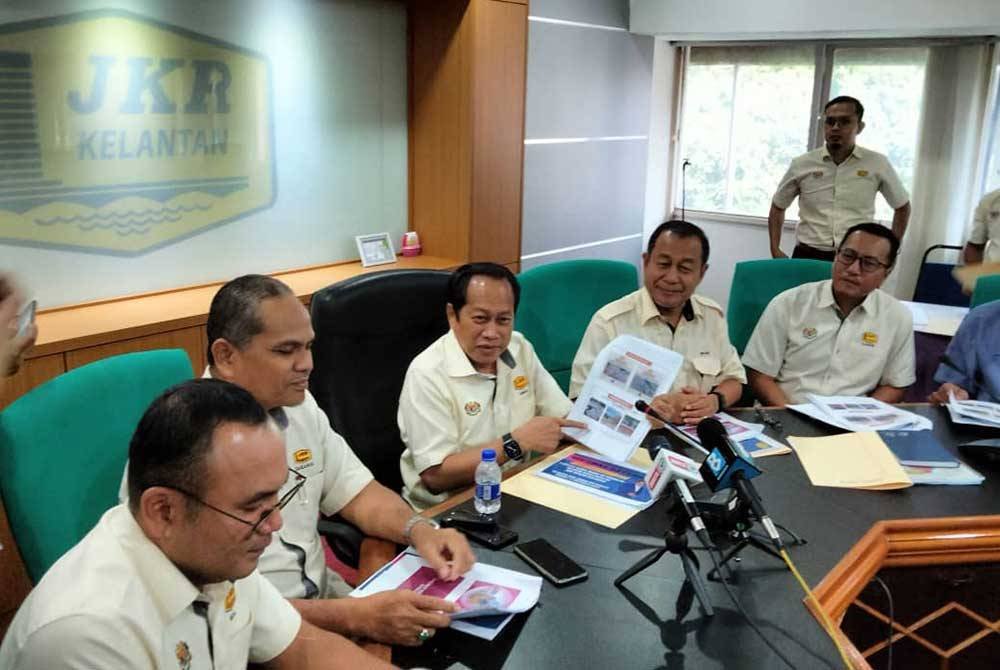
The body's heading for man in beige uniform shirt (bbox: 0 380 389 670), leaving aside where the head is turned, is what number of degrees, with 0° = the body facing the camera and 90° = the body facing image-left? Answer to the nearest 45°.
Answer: approximately 315°

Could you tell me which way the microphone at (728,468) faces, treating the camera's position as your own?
facing away from the viewer and to the left of the viewer

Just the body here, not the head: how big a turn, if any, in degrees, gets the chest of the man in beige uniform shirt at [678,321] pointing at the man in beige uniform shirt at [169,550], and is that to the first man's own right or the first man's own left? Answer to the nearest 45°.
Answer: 0° — they already face them

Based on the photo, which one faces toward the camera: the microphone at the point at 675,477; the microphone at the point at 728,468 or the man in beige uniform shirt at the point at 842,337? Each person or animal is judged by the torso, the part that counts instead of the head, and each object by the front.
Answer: the man in beige uniform shirt

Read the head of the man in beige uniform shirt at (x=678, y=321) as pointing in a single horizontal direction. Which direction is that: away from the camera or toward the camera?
toward the camera

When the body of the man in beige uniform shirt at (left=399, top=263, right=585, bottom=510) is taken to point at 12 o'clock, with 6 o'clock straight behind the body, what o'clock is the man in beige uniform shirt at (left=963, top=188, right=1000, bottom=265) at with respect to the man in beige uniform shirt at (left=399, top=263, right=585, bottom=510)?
the man in beige uniform shirt at (left=963, top=188, right=1000, bottom=265) is roughly at 9 o'clock from the man in beige uniform shirt at (left=399, top=263, right=585, bottom=510).

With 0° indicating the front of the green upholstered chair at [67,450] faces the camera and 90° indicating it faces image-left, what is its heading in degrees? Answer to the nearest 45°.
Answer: approximately 315°

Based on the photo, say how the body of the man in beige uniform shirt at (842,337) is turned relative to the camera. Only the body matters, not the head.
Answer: toward the camera

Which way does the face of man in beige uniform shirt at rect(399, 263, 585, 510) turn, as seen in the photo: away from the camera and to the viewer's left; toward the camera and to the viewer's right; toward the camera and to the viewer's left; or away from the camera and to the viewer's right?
toward the camera and to the viewer's right

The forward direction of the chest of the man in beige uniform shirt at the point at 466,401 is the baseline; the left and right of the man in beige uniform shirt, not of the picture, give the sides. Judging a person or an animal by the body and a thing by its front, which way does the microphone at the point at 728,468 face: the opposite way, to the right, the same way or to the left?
the opposite way

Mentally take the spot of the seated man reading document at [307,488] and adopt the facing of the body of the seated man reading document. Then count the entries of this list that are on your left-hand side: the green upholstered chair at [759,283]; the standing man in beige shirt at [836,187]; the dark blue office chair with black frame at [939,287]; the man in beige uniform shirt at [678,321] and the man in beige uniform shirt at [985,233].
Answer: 5

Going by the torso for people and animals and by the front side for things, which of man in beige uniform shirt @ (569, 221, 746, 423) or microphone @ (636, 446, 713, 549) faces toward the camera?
the man in beige uniform shirt

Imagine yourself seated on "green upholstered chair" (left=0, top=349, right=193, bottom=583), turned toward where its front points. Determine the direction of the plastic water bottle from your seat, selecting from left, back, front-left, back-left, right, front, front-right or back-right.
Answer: front-left

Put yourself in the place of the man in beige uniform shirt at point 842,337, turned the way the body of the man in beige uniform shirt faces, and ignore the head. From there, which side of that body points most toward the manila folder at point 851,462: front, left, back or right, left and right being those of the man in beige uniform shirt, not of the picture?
front

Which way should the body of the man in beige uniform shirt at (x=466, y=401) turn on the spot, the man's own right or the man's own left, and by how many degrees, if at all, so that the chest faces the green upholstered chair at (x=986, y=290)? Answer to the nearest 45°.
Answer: approximately 90° to the man's own left

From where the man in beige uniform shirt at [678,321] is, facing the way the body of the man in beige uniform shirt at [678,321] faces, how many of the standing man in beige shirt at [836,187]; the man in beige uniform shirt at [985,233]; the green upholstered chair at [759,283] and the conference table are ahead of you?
1
